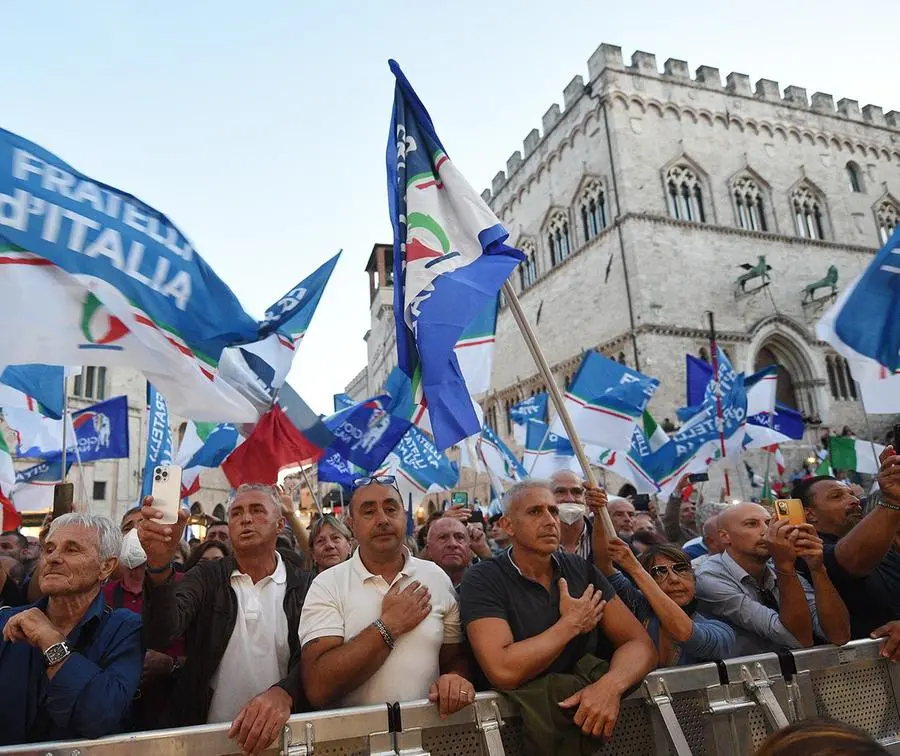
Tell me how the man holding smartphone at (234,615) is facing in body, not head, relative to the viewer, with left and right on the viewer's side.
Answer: facing the viewer

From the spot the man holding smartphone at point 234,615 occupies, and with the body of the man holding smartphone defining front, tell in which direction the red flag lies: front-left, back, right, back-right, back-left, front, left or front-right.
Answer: back

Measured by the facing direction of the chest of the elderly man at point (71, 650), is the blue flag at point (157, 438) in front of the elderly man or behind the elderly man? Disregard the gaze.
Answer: behind

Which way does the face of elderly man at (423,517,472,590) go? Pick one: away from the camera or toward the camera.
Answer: toward the camera

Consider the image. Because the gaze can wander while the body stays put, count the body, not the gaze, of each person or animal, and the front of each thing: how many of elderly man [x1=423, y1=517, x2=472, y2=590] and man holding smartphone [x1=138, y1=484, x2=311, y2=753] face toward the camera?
2

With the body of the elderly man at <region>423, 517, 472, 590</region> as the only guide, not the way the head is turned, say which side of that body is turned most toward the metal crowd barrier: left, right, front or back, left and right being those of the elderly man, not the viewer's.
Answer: front

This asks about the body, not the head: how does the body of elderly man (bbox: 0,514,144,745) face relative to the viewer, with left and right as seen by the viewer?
facing the viewer and to the left of the viewer

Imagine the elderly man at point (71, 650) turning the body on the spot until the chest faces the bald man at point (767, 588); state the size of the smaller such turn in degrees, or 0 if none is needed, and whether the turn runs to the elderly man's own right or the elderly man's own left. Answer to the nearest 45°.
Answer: approximately 135° to the elderly man's own left

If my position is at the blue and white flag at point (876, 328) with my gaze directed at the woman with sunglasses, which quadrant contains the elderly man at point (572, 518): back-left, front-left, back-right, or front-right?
front-right

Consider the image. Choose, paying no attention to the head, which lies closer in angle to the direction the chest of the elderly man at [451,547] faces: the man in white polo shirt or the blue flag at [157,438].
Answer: the man in white polo shirt

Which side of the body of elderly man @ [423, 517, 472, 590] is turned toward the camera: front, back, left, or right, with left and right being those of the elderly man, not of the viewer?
front

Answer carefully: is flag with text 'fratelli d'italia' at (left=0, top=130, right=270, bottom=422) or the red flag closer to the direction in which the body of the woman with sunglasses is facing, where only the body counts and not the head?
the flag with text 'fratelli d'italia'
